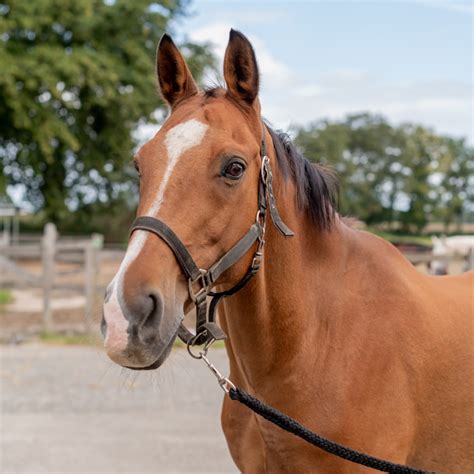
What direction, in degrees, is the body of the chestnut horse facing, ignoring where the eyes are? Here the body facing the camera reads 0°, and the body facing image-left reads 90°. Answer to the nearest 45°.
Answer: approximately 45°
